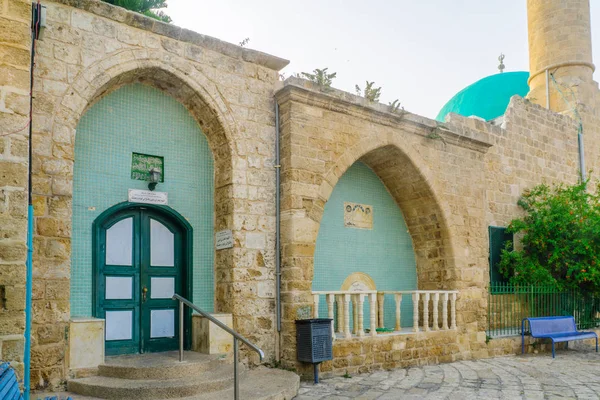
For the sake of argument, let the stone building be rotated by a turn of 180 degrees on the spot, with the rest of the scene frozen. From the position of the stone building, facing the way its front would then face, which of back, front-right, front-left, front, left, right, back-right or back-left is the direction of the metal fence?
right

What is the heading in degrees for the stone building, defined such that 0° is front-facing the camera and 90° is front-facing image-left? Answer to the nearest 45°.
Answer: approximately 315°

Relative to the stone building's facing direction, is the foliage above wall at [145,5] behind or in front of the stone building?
behind

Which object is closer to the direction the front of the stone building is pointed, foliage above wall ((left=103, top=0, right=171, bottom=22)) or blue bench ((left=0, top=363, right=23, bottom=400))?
the blue bench

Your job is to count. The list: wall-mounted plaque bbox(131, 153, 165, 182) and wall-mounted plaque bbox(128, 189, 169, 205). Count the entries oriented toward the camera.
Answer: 2

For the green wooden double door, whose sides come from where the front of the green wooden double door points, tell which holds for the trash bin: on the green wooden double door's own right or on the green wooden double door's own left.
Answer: on the green wooden double door's own left
